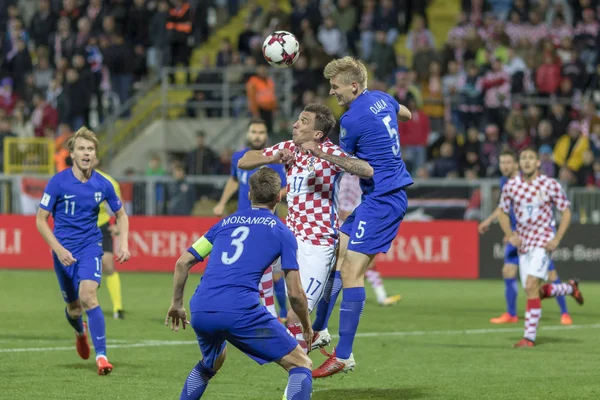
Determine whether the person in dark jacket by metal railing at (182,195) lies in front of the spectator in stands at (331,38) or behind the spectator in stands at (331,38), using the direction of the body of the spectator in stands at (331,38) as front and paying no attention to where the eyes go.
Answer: in front

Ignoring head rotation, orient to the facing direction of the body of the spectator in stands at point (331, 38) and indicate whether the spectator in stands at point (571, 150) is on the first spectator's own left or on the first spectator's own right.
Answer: on the first spectator's own left

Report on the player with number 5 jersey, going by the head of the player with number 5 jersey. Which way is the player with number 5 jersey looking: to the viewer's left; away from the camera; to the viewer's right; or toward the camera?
to the viewer's left

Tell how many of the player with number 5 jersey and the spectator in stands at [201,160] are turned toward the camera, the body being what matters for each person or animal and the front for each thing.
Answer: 1

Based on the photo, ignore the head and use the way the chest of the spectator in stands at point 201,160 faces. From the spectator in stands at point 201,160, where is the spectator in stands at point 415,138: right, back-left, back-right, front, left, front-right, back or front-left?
left

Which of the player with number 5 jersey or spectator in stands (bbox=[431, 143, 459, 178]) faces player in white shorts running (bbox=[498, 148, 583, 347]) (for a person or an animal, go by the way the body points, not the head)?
the spectator in stands

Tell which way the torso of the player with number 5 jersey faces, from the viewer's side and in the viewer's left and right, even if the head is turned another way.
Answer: facing to the left of the viewer

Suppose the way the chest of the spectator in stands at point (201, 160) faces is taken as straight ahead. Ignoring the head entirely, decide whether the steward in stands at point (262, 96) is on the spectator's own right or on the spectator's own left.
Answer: on the spectator's own left
